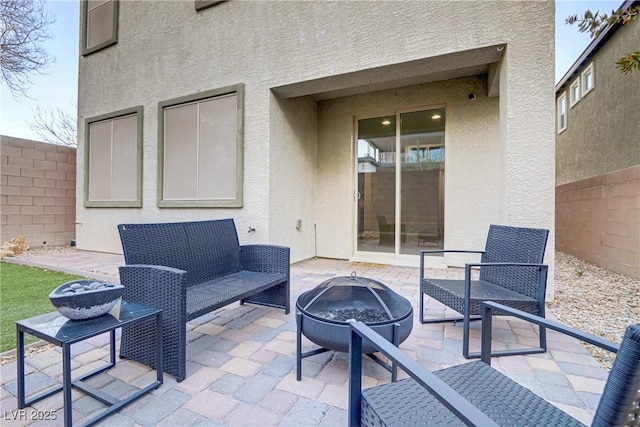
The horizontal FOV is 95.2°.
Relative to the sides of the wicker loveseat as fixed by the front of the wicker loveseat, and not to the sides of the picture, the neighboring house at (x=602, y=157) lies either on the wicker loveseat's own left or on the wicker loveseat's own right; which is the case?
on the wicker loveseat's own left

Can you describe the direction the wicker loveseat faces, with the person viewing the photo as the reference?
facing the viewer and to the right of the viewer

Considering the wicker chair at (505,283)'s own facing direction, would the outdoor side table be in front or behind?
in front

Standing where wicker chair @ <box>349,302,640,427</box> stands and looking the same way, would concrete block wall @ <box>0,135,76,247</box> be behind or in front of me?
in front

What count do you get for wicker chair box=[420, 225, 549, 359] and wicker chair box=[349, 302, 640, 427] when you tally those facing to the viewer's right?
0

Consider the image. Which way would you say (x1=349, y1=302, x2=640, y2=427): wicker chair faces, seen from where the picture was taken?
facing away from the viewer and to the left of the viewer

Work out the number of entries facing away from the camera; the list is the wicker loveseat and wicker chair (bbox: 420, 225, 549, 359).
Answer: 0

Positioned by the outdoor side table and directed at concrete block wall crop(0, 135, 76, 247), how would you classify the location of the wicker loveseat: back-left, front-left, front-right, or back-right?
front-right

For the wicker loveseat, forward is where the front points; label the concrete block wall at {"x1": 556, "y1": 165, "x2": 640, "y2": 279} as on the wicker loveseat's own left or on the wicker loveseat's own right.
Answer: on the wicker loveseat's own left

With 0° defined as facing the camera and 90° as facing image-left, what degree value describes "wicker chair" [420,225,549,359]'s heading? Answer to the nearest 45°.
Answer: approximately 45°

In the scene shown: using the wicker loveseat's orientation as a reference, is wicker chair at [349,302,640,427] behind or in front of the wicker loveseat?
in front

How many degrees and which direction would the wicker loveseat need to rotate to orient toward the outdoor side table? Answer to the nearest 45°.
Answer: approximately 90° to its right

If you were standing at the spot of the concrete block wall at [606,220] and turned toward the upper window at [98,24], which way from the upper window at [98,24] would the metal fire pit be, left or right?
left

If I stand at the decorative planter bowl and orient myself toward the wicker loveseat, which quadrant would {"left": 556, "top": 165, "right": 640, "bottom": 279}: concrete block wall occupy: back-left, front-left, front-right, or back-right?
front-right

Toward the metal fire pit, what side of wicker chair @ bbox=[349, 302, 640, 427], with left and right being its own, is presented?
front

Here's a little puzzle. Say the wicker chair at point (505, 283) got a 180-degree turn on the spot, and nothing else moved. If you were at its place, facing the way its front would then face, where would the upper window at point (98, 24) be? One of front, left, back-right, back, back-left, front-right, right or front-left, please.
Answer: back-left

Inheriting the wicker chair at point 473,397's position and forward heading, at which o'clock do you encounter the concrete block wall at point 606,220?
The concrete block wall is roughly at 2 o'clock from the wicker chair.

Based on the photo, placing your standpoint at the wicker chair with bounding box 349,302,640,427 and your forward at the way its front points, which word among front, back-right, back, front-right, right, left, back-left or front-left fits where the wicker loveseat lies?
front-left

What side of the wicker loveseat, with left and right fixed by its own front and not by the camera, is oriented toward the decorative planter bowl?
right

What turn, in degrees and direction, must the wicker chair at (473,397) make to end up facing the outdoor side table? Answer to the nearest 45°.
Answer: approximately 45° to its left
